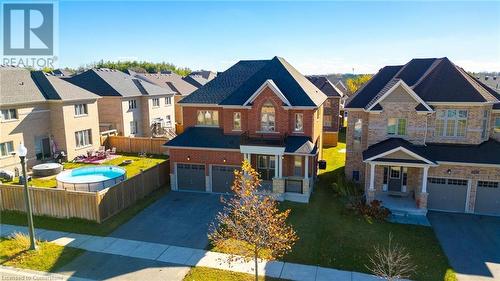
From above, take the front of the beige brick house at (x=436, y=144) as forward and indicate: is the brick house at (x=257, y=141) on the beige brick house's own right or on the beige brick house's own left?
on the beige brick house's own right

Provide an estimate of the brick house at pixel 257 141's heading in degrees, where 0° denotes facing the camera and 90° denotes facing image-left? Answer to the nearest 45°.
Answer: approximately 0°

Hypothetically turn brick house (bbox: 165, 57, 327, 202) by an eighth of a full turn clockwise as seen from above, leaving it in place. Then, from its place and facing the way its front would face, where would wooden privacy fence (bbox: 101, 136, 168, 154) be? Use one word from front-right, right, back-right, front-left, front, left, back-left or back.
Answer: right

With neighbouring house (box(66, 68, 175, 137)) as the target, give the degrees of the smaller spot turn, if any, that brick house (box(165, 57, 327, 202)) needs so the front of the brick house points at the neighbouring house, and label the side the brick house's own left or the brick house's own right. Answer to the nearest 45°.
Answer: approximately 135° to the brick house's own right

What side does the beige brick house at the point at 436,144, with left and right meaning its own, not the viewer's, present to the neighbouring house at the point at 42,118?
right

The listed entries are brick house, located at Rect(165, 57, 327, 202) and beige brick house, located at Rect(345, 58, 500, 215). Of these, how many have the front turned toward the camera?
2

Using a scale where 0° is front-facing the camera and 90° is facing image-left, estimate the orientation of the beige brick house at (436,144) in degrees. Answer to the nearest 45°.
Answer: approximately 0°

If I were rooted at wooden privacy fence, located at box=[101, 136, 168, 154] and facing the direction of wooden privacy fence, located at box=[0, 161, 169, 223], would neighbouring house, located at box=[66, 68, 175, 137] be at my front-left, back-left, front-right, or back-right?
back-right

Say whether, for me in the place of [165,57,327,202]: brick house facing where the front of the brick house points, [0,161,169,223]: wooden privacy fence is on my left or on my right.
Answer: on my right

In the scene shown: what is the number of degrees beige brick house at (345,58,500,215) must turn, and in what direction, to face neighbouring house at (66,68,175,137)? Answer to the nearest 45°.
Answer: approximately 90° to its right

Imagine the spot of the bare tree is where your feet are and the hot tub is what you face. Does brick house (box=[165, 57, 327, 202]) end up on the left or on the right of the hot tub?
right

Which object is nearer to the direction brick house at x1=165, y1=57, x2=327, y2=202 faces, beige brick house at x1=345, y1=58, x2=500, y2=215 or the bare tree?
the bare tree

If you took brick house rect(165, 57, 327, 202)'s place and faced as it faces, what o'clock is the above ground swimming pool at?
The above ground swimming pool is roughly at 3 o'clock from the brick house.

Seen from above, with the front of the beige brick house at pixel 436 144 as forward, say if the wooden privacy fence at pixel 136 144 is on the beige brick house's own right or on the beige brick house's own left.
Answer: on the beige brick house's own right

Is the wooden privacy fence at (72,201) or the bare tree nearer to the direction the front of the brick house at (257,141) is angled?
the bare tree
